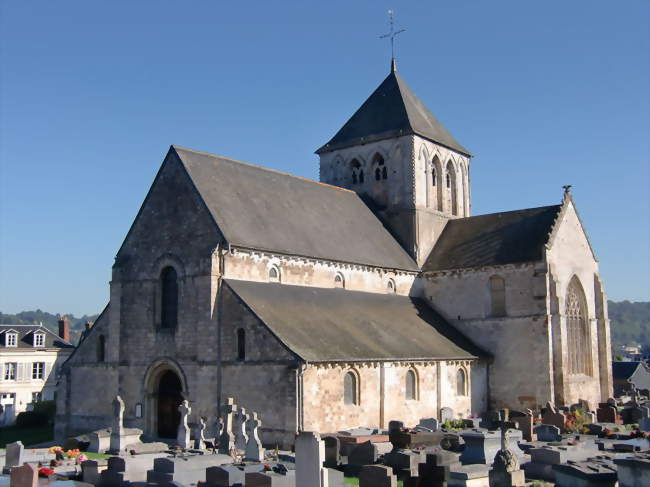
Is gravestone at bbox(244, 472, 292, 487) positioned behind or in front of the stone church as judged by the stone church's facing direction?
in front

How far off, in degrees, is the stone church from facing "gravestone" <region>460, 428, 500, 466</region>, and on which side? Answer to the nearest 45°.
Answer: approximately 45° to its left

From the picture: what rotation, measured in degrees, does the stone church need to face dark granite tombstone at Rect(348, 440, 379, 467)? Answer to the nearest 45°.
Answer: approximately 45° to its left

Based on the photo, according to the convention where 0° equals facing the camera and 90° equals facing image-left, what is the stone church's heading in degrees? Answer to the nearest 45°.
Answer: approximately 45°

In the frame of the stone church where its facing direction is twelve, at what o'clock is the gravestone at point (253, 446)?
The gravestone is roughly at 11 o'clock from the stone church.

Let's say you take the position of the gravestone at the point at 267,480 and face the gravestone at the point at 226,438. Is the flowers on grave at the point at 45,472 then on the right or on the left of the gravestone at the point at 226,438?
left

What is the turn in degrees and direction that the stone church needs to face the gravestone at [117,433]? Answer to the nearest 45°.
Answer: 0° — it already faces it

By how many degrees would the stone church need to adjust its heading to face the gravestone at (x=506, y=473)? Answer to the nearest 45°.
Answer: approximately 45° to its left

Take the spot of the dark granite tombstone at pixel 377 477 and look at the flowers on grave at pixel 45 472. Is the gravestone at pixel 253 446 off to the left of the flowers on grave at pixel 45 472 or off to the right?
right

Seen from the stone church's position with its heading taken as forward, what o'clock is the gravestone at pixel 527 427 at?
The gravestone is roughly at 9 o'clock from the stone church.

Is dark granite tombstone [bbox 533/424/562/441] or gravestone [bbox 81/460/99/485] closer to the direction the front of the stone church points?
the gravestone

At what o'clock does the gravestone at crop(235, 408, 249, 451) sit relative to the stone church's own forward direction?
The gravestone is roughly at 11 o'clock from the stone church.
